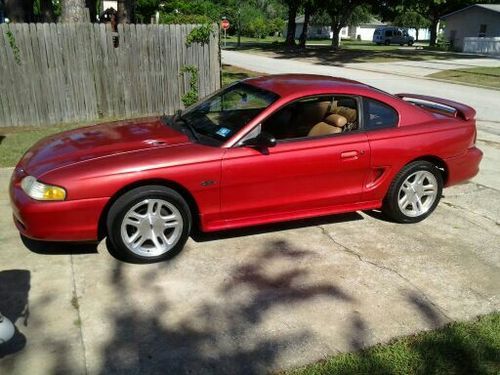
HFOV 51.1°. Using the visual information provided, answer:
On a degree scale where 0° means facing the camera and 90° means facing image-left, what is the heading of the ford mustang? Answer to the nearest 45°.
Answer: approximately 90°

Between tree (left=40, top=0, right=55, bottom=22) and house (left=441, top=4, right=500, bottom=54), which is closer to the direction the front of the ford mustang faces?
the tree

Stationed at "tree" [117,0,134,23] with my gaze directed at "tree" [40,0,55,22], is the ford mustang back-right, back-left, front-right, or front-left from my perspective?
back-left

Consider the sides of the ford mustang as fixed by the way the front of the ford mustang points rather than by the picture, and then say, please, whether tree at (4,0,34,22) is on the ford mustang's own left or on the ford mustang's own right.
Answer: on the ford mustang's own right

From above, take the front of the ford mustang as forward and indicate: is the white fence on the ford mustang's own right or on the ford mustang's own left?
on the ford mustang's own right

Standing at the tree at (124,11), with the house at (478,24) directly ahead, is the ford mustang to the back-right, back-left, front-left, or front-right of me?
back-right

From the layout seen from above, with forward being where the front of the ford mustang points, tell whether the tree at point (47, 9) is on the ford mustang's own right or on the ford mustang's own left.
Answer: on the ford mustang's own right

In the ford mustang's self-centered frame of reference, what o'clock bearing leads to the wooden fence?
The wooden fence is roughly at 2 o'clock from the ford mustang.

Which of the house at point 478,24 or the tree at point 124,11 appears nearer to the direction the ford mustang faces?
the tree

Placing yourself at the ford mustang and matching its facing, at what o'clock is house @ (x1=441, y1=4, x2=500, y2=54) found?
The house is roughly at 4 o'clock from the ford mustang.

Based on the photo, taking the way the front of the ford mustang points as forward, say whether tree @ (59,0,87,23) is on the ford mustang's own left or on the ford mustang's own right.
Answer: on the ford mustang's own right
